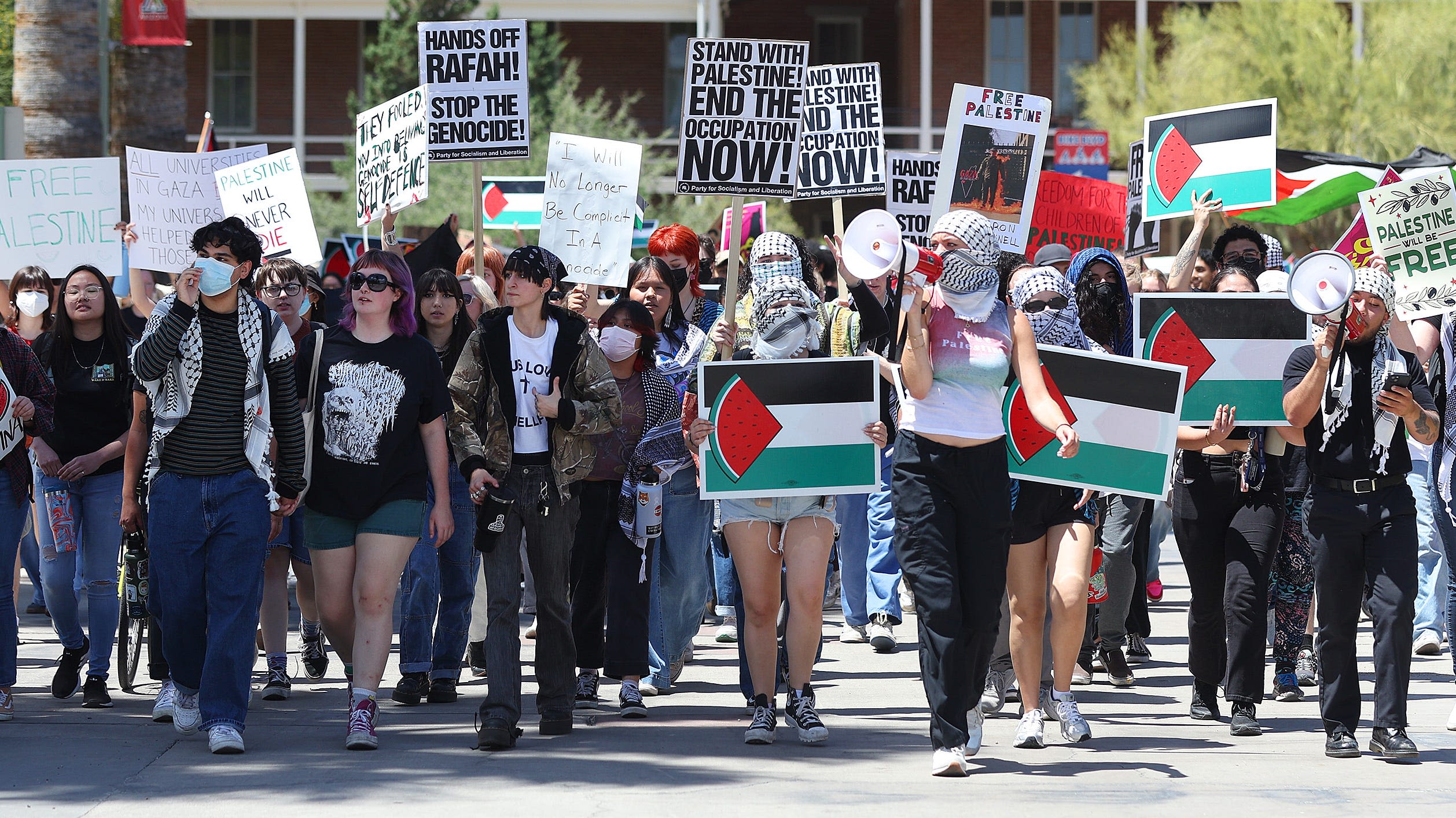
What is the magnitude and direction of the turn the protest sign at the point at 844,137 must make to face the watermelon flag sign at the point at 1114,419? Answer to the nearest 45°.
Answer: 0° — it already faces it

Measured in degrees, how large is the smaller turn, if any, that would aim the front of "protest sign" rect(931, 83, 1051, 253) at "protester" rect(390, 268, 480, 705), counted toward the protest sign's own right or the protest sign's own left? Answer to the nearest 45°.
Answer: approximately 45° to the protest sign's own right

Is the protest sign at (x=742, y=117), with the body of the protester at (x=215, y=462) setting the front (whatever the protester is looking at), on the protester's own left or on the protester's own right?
on the protester's own left

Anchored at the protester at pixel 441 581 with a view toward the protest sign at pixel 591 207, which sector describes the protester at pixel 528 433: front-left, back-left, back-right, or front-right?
back-right

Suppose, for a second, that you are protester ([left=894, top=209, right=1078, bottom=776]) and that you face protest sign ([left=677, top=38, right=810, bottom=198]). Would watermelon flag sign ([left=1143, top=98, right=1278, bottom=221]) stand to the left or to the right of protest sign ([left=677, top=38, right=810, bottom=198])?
right

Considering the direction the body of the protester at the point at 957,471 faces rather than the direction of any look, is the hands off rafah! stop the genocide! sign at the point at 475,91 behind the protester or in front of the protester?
behind

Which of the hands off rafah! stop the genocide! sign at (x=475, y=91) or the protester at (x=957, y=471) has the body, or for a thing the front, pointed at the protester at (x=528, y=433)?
the hands off rafah! stop the genocide! sign

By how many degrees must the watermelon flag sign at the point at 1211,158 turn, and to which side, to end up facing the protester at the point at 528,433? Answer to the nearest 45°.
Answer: approximately 45° to its right

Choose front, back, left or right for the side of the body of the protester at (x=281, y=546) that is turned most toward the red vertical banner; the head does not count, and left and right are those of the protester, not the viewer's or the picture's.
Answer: back

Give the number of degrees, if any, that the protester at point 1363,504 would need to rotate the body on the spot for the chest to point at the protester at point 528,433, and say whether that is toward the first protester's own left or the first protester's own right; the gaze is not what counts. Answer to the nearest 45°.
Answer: approximately 90° to the first protester's own right

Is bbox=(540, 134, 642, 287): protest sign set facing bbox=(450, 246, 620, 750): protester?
yes

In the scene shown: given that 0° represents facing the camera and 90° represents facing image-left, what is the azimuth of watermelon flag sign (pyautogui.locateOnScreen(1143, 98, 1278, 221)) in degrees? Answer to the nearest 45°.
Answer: approximately 0°
